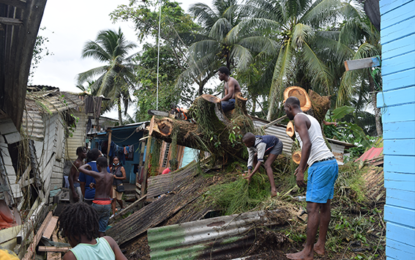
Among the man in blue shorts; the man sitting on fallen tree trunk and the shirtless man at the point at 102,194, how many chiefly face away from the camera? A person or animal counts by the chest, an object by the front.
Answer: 1

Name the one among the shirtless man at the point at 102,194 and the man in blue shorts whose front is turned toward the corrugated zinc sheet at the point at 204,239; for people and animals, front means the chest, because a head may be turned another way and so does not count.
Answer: the man in blue shorts

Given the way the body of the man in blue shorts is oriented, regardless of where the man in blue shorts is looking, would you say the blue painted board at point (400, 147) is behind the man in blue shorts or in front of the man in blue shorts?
behind

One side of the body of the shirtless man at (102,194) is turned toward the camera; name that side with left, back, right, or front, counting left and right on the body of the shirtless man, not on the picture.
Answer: back

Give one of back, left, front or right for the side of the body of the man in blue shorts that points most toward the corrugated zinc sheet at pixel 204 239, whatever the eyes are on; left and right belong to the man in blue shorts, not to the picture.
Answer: front

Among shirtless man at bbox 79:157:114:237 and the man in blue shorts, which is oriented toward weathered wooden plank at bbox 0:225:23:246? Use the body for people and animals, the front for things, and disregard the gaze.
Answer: the man in blue shorts

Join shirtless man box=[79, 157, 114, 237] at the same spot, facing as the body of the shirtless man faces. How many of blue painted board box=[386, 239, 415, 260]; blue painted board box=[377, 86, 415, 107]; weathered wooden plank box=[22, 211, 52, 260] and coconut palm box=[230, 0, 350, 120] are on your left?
1

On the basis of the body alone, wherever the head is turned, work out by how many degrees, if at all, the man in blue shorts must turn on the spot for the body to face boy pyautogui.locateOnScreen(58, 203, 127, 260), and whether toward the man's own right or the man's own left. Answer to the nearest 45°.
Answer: approximately 45° to the man's own left

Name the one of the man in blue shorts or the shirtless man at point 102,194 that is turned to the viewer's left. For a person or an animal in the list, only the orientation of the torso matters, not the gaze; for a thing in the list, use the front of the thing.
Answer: the man in blue shorts

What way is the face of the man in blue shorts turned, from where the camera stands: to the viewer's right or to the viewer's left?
to the viewer's left

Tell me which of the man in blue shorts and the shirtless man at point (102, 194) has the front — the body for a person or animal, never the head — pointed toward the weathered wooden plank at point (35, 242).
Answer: the man in blue shorts

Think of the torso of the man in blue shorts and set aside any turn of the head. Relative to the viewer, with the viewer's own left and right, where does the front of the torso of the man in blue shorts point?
facing to the left of the viewer
